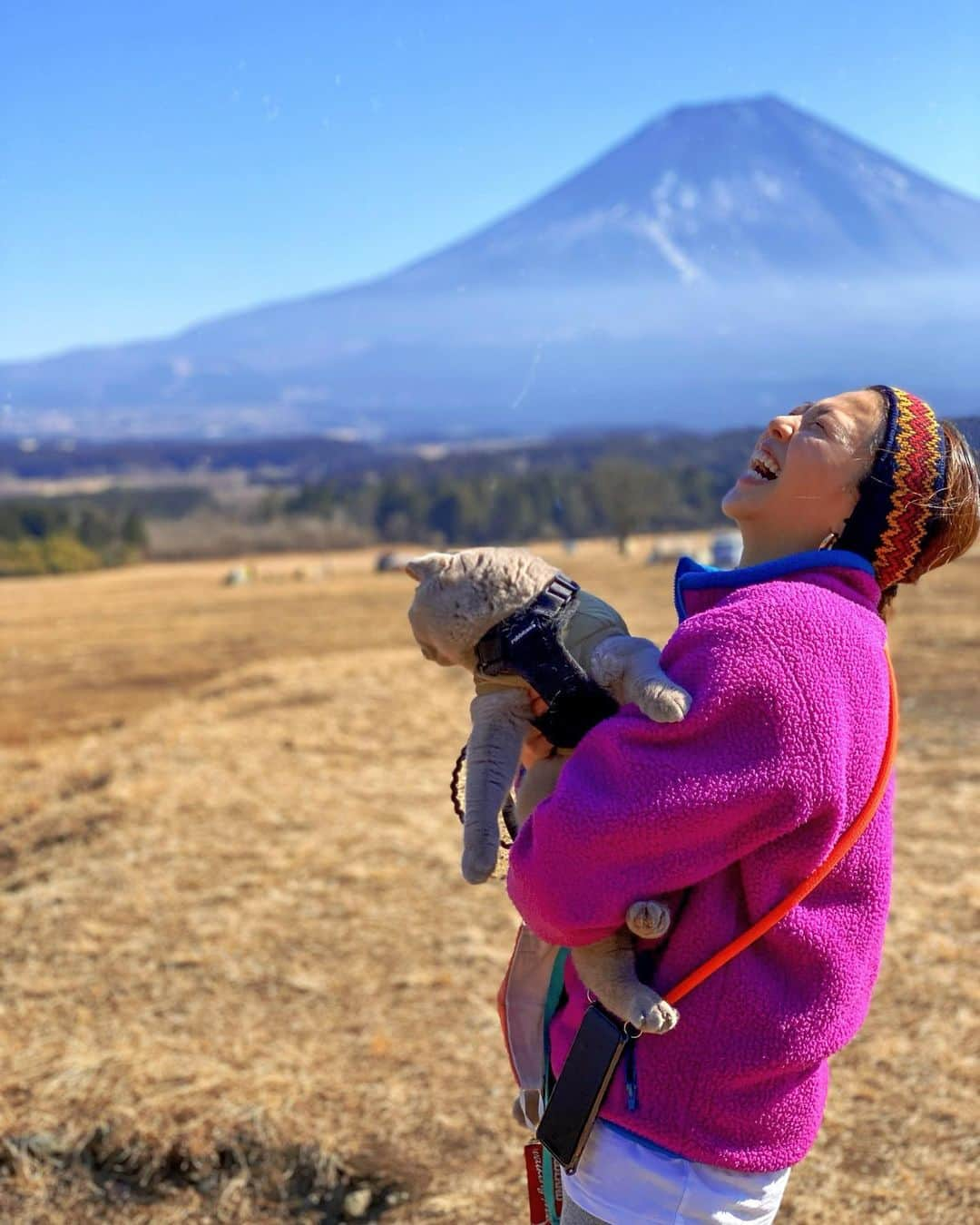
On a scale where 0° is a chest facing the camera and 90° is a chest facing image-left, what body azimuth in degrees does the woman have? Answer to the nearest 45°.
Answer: approximately 90°
